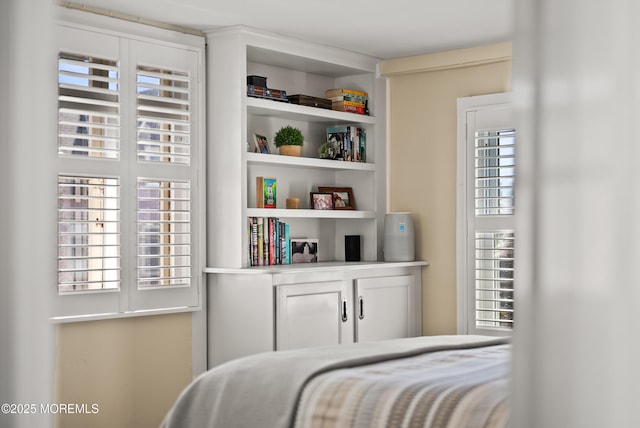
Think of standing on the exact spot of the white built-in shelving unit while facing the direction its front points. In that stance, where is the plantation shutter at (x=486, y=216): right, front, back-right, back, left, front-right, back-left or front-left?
front-left

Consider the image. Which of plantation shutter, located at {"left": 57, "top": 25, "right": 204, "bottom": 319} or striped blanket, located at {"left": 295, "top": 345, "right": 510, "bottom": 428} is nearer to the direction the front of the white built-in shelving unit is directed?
the striped blanket

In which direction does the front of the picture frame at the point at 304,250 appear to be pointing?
toward the camera

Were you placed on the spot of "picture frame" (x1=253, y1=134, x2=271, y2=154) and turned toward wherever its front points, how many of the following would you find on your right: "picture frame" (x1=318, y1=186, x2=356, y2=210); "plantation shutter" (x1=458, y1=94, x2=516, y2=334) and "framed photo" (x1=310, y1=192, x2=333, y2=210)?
0

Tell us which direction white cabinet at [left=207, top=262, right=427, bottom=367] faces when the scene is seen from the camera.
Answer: facing the viewer and to the right of the viewer

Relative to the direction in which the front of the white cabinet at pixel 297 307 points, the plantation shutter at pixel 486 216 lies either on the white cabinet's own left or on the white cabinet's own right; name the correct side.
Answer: on the white cabinet's own left

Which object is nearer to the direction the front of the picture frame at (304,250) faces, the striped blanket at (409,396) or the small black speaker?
the striped blanket

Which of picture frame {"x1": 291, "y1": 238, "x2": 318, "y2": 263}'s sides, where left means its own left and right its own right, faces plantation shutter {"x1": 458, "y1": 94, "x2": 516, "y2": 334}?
left

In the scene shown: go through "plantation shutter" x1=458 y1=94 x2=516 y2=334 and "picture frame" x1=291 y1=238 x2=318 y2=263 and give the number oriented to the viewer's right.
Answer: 0

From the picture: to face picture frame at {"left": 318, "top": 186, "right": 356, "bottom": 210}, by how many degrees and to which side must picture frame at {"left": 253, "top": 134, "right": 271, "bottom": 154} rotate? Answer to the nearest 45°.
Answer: approximately 90° to its left

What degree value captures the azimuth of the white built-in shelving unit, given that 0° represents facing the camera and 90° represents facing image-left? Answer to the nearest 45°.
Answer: approximately 315°

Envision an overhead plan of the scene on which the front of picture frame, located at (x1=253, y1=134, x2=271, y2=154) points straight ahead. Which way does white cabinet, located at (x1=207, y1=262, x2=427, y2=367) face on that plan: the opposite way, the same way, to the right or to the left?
the same way
